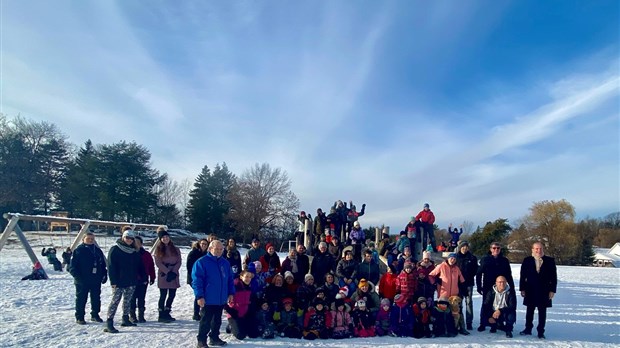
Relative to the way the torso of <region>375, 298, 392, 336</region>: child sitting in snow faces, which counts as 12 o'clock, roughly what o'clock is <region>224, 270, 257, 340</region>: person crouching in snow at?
The person crouching in snow is roughly at 2 o'clock from the child sitting in snow.

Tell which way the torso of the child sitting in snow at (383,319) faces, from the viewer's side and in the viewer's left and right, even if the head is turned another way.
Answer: facing the viewer

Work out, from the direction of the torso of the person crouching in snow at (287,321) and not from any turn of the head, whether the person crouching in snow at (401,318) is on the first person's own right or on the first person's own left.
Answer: on the first person's own left

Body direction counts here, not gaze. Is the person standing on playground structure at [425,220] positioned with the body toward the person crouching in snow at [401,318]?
yes

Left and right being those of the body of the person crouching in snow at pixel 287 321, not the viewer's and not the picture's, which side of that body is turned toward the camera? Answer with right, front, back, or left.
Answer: front

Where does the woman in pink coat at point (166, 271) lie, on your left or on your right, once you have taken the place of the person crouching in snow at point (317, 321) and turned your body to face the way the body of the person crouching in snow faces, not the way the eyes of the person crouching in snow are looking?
on your right

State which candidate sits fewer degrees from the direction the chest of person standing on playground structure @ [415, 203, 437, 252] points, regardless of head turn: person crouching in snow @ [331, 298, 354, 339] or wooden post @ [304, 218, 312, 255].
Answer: the person crouching in snow

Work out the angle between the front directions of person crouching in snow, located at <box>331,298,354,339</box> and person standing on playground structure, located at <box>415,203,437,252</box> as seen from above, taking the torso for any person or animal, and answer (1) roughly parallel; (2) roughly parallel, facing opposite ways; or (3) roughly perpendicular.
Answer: roughly parallel

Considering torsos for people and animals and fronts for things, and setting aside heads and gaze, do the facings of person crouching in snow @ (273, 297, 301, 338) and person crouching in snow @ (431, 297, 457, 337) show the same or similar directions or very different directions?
same or similar directions

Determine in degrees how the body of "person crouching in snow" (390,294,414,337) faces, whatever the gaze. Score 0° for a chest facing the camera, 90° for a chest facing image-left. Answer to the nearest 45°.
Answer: approximately 0°

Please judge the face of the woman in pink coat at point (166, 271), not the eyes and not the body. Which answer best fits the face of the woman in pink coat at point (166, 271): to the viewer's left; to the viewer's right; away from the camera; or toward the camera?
toward the camera
